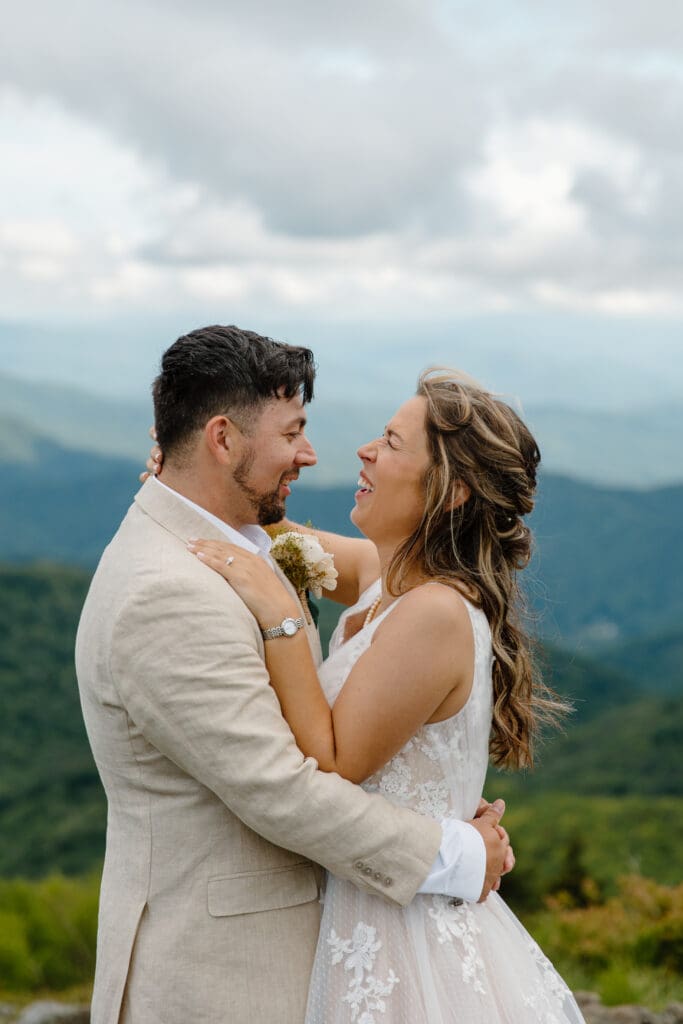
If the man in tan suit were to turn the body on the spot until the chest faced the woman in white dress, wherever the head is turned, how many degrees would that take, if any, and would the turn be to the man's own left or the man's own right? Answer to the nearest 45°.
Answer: approximately 45° to the man's own left

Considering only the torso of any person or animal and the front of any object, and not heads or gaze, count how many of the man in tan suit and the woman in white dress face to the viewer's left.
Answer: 1

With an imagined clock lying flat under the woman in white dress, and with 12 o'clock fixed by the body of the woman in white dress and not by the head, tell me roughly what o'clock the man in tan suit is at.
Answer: The man in tan suit is roughly at 11 o'clock from the woman in white dress.

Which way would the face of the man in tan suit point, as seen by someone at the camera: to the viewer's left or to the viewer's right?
to the viewer's right

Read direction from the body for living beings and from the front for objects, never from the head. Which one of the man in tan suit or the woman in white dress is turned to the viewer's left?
the woman in white dress

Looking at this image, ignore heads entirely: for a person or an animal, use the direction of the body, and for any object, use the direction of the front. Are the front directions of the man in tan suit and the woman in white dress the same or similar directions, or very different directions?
very different directions

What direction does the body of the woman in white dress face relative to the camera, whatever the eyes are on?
to the viewer's left

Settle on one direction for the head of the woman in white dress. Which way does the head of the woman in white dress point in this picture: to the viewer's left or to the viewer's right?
to the viewer's left

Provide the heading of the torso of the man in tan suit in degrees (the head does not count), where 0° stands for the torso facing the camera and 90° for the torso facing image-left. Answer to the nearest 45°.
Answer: approximately 270°
